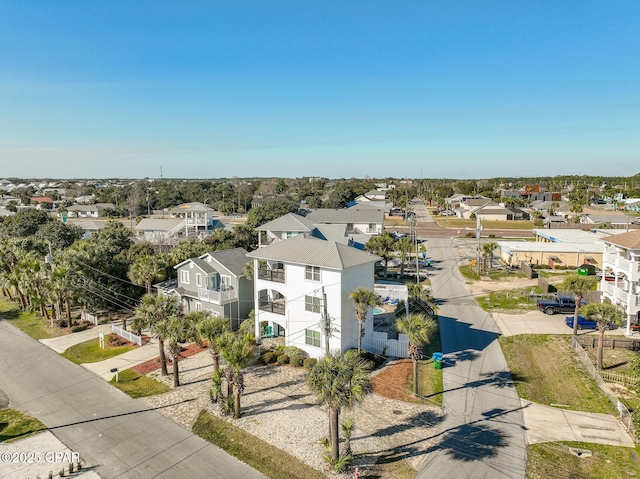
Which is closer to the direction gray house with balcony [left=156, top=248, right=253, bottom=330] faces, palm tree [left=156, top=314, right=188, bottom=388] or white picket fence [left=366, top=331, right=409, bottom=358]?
the palm tree

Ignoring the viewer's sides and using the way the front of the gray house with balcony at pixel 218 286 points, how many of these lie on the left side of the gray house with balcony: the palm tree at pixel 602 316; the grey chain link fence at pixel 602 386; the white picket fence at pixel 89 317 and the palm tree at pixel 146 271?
2

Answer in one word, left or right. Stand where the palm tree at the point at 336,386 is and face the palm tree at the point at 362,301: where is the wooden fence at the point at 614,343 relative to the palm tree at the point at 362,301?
right

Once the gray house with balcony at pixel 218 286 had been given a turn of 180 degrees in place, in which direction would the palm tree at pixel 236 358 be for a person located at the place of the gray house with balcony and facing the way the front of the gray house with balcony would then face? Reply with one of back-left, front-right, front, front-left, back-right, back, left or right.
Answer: back-right

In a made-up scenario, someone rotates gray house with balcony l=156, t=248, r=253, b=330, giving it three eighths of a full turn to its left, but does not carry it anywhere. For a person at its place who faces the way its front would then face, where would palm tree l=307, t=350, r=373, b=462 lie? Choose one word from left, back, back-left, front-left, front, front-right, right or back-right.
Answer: right

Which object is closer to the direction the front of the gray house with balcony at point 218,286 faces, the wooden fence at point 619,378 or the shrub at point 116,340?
the shrub

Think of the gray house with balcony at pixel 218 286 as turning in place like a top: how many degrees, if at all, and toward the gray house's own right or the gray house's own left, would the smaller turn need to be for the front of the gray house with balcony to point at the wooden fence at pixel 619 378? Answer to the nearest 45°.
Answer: approximately 90° to the gray house's own left

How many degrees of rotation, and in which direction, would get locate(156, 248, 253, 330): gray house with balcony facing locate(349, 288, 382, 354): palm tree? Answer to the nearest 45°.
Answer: approximately 90° to its left

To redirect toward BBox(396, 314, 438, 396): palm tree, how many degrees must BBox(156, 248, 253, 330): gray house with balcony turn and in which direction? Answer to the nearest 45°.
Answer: approximately 90° to its left

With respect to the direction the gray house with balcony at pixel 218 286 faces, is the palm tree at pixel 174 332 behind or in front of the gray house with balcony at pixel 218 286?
in front

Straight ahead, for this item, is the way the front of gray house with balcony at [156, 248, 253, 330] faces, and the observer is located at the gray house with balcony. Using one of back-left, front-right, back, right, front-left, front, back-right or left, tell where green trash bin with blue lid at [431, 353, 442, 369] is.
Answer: left

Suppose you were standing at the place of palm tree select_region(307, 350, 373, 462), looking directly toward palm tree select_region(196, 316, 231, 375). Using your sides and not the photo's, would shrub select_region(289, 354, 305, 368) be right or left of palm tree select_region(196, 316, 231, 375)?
right

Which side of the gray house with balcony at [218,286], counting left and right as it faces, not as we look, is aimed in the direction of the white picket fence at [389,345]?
left

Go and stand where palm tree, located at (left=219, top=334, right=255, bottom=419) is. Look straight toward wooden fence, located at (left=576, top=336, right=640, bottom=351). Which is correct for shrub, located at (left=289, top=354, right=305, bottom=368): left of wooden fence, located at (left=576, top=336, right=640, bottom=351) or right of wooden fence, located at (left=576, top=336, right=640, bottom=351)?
left

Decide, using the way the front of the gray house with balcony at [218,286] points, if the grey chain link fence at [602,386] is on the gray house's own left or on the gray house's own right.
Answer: on the gray house's own left

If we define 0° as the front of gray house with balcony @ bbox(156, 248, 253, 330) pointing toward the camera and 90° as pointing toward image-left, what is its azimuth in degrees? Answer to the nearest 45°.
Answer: approximately 45°

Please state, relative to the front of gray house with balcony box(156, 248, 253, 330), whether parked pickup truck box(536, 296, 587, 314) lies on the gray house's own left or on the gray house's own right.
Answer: on the gray house's own left

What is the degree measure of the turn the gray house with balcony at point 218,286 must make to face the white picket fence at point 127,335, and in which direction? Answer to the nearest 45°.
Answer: approximately 45° to its right

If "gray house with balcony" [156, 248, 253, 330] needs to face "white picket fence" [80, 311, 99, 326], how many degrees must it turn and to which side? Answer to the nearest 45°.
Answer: approximately 90° to its right

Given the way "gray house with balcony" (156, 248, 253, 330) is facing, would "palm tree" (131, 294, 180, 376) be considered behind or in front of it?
in front
